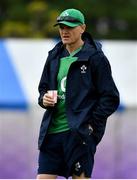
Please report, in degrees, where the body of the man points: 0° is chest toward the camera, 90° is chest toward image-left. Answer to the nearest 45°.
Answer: approximately 45°
